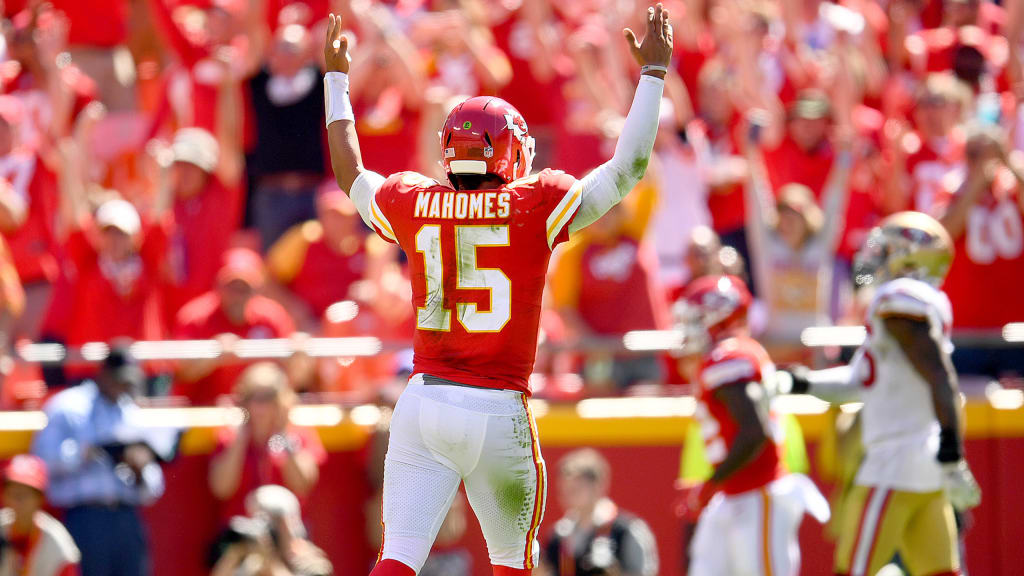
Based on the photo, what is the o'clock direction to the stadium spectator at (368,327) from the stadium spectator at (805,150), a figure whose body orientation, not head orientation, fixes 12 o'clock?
the stadium spectator at (368,327) is roughly at 2 o'clock from the stadium spectator at (805,150).

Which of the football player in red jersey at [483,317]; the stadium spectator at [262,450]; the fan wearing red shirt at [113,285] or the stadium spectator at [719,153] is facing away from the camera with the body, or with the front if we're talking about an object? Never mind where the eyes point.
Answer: the football player in red jersey

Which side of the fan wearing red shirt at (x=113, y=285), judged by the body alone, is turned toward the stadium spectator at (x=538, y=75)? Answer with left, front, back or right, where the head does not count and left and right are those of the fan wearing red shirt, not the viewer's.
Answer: left

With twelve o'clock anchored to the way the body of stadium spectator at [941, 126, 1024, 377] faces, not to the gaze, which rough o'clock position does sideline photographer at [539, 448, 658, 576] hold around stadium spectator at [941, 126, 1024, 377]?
sideline photographer at [539, 448, 658, 576] is roughly at 2 o'clock from stadium spectator at [941, 126, 1024, 377].

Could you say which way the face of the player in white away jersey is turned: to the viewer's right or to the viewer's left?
to the viewer's left

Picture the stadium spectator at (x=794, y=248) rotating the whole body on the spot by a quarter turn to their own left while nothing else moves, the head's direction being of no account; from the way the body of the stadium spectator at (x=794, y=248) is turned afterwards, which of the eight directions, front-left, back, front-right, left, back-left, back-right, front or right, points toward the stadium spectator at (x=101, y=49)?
back

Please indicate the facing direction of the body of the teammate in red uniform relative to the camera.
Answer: to the viewer's left

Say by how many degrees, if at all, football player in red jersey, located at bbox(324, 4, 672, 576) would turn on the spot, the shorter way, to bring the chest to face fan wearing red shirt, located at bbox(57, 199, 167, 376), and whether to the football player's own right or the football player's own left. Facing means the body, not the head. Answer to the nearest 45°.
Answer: approximately 45° to the football player's own left

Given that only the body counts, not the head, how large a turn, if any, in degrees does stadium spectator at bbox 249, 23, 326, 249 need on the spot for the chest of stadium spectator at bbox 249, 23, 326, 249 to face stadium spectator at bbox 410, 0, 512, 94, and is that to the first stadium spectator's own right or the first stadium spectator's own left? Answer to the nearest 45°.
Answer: approximately 90° to the first stadium spectator's own left

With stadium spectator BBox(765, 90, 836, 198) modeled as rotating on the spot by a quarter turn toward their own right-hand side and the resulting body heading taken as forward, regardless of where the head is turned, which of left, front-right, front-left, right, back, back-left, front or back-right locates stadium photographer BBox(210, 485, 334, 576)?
front-left

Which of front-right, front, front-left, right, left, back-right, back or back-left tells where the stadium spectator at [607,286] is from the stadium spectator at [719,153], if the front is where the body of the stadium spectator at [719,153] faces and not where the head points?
front-right

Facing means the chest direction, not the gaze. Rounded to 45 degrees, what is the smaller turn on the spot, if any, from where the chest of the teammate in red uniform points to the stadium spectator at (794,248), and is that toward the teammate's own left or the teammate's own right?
approximately 90° to the teammate's own right

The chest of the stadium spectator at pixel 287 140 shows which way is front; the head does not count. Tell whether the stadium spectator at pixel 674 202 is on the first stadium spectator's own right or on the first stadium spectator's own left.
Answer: on the first stadium spectator's own left
